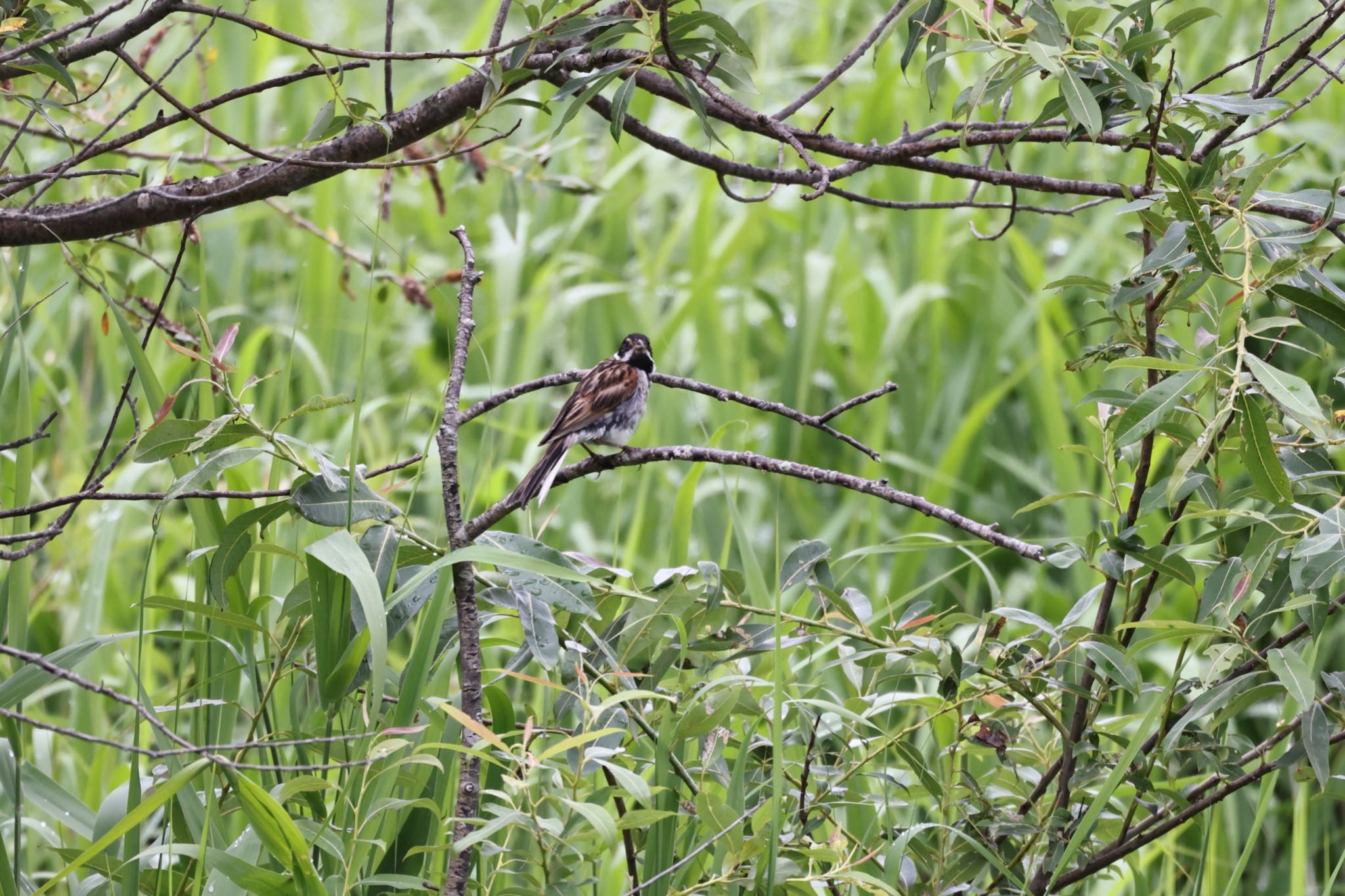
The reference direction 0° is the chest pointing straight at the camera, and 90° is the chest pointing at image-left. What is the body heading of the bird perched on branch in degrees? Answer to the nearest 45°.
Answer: approximately 270°

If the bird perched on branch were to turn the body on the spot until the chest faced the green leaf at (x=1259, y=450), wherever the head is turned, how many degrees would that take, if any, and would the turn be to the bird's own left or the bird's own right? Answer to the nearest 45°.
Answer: approximately 90° to the bird's own right
